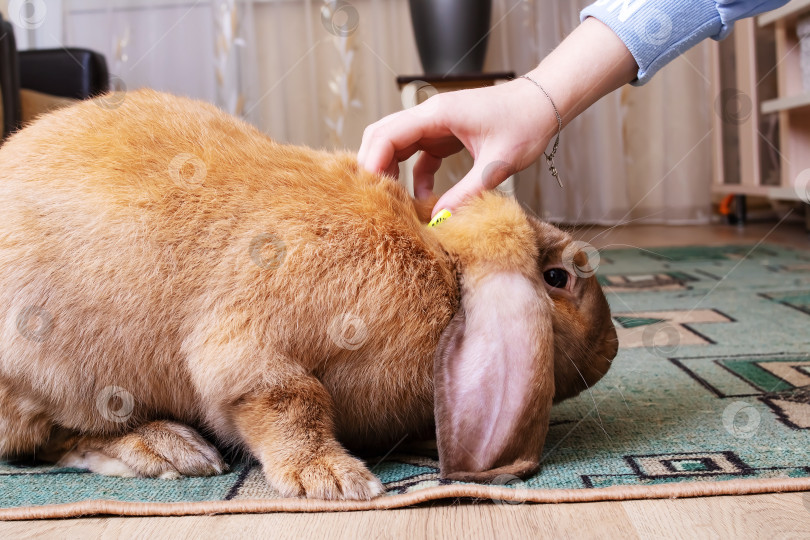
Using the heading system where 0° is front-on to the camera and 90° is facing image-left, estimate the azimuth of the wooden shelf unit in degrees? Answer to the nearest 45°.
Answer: approximately 45°

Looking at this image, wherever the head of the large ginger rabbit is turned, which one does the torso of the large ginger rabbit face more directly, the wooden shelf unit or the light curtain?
the wooden shelf unit

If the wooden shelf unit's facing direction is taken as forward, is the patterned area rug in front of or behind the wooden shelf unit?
in front

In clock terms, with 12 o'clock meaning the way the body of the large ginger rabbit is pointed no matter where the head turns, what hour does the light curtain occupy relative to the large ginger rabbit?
The light curtain is roughly at 9 o'clock from the large ginger rabbit.

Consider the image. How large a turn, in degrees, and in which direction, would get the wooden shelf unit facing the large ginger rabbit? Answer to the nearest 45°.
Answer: approximately 45° to its left

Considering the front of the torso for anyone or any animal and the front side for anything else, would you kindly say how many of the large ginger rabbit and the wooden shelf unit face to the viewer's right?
1

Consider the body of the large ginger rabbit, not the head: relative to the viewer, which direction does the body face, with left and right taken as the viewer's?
facing to the right of the viewer

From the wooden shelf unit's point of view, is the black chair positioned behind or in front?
in front

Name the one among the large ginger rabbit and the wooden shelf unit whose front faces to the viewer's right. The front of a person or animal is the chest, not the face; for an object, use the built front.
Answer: the large ginger rabbit

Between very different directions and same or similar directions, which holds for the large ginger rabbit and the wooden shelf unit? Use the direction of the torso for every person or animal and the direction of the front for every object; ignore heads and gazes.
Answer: very different directions
